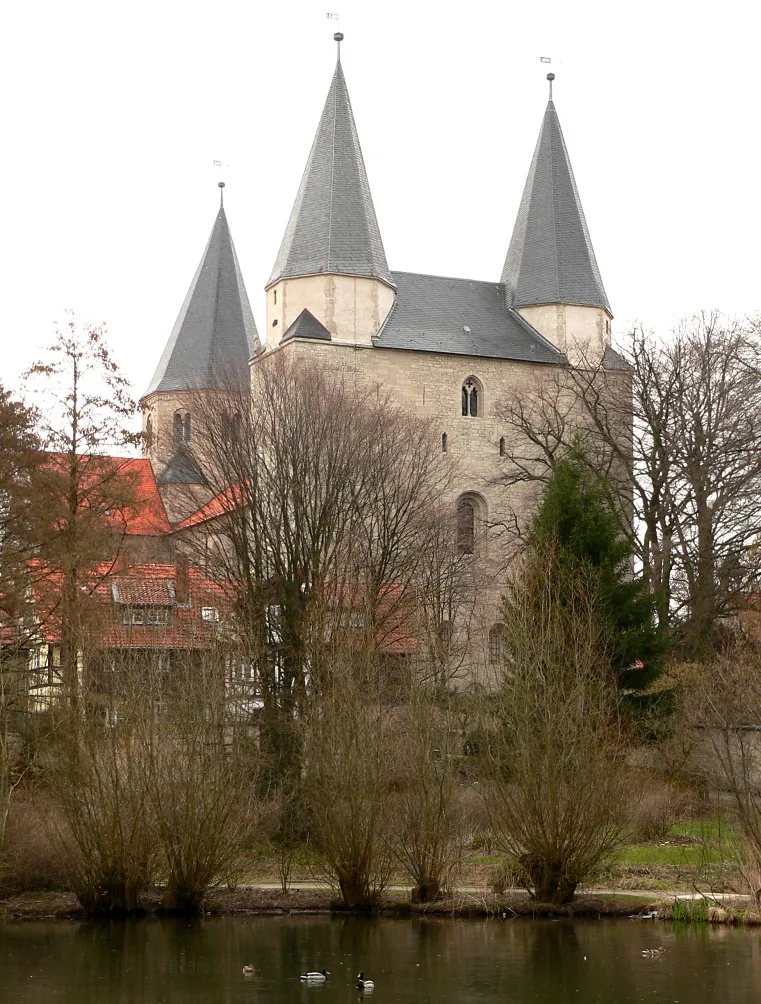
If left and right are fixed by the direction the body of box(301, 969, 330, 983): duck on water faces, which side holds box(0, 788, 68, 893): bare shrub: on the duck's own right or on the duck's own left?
on the duck's own left

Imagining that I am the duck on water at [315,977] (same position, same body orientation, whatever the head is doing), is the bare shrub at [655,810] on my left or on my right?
on my left

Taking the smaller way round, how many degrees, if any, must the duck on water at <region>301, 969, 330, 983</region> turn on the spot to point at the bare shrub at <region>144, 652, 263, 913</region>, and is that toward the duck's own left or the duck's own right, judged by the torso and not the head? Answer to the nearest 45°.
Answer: approximately 90° to the duck's own left

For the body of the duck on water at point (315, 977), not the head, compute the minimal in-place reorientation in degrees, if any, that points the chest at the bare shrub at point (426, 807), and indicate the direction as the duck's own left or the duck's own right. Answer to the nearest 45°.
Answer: approximately 90° to the duck's own left

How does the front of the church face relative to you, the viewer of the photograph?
facing the viewer and to the right of the viewer

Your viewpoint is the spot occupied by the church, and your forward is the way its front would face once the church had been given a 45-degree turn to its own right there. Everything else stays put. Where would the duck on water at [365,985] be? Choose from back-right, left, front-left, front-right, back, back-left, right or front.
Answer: front

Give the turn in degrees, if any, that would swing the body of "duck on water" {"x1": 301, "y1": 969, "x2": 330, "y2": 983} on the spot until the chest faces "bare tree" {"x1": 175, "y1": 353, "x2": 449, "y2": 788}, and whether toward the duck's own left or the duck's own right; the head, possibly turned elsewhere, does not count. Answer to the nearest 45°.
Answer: approximately 90° to the duck's own left

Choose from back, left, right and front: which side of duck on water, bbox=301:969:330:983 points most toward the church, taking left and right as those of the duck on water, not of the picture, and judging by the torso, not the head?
left
